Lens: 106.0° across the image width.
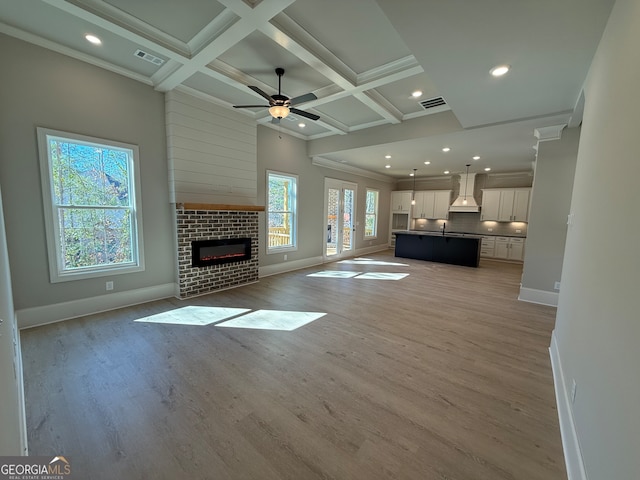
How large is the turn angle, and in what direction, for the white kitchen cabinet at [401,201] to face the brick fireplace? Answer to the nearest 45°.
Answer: approximately 45° to its right

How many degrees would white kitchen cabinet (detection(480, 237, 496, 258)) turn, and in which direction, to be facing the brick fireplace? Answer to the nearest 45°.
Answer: approximately 45° to its right

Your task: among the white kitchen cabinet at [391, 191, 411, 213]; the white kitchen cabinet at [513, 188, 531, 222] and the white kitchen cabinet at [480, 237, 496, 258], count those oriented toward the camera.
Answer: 3

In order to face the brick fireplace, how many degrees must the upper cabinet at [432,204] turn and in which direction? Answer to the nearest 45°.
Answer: approximately 45° to its right

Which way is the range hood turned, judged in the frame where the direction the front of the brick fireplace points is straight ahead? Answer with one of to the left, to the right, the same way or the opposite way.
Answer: to the right

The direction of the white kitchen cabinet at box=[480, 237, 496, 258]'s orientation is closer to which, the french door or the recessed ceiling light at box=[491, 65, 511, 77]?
the recessed ceiling light

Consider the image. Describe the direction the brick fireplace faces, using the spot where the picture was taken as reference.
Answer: facing the viewer and to the right of the viewer

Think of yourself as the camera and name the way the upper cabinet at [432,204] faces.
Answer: facing the viewer

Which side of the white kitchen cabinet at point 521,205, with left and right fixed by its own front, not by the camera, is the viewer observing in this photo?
front

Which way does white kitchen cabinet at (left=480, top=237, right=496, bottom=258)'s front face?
toward the camera

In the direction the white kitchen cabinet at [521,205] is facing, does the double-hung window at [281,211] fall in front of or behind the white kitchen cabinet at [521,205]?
in front

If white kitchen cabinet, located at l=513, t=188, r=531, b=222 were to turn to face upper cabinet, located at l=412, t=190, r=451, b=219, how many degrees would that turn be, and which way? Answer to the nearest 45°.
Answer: approximately 90° to its right
